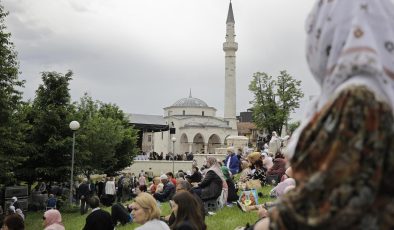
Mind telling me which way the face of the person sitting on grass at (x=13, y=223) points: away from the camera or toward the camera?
away from the camera

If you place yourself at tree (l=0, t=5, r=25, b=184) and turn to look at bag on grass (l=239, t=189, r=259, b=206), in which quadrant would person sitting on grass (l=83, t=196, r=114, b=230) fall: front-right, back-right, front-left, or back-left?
front-right

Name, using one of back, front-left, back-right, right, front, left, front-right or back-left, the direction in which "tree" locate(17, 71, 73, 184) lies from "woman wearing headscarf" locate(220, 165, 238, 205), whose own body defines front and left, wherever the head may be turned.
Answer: front-right

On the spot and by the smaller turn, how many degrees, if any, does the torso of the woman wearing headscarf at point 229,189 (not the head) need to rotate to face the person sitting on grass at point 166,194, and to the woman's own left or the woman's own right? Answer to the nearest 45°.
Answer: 0° — they already face them

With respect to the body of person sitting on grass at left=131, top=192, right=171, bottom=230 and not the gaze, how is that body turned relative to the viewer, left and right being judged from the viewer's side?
facing away from the viewer and to the left of the viewer

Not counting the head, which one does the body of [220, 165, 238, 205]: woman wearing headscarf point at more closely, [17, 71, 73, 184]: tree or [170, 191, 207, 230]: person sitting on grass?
the tree

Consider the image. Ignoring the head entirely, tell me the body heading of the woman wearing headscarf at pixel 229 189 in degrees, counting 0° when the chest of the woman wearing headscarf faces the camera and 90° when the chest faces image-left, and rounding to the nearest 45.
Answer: approximately 90°

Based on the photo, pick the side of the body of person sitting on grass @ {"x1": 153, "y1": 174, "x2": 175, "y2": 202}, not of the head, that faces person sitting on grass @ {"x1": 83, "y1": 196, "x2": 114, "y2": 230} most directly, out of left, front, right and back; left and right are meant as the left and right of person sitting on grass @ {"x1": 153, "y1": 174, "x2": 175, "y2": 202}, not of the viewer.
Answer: left
